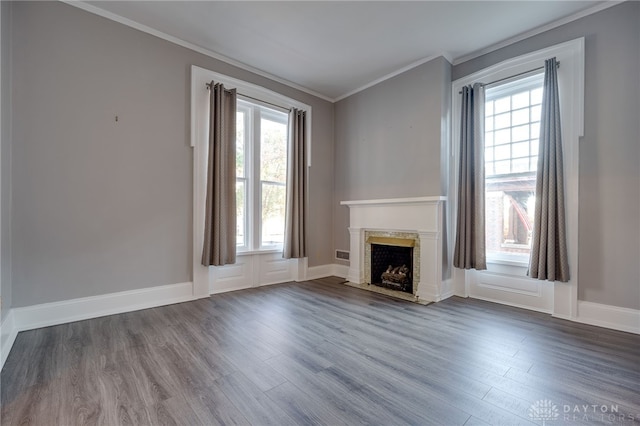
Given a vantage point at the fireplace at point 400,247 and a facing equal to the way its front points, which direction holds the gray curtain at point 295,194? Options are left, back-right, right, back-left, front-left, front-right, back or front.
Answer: front-right

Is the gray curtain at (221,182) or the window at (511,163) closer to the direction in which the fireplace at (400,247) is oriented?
the gray curtain

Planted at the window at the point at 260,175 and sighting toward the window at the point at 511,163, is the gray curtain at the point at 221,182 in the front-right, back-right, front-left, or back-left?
back-right

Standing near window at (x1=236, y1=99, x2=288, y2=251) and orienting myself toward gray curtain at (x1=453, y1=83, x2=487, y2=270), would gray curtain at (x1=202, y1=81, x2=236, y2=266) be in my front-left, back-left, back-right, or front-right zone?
back-right

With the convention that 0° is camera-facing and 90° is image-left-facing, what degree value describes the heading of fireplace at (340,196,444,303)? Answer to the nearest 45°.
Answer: approximately 45°

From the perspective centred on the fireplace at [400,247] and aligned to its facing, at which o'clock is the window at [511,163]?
The window is roughly at 8 o'clock from the fireplace.

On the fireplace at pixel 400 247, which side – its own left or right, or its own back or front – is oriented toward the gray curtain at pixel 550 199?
left

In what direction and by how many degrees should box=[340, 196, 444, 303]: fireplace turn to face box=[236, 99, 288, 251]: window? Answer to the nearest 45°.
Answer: approximately 45° to its right

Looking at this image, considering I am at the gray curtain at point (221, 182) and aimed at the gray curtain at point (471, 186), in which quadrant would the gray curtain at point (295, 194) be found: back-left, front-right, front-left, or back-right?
front-left

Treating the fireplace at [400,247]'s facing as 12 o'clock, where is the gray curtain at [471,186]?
The gray curtain is roughly at 8 o'clock from the fireplace.

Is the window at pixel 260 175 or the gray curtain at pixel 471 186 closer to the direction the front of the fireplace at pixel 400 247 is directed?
the window

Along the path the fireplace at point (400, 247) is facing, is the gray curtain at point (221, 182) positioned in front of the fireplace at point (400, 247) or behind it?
in front

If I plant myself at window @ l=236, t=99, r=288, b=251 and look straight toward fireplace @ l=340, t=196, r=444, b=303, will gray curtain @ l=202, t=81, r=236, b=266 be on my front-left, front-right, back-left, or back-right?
back-right
